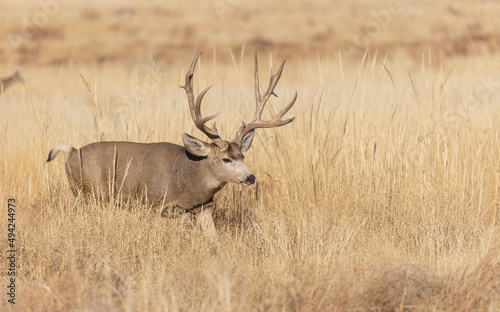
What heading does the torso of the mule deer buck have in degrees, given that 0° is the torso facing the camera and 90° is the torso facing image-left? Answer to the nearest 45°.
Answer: approximately 270°
